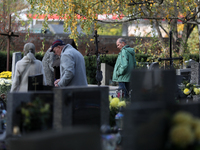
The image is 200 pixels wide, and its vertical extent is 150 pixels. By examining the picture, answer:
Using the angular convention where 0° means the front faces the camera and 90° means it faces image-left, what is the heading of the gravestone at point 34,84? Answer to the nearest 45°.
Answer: approximately 0°

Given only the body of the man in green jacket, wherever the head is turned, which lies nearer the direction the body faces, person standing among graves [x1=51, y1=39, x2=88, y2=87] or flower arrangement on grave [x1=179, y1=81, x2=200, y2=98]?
the person standing among graves

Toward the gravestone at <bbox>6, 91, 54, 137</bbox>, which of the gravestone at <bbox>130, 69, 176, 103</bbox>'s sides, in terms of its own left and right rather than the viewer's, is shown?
right

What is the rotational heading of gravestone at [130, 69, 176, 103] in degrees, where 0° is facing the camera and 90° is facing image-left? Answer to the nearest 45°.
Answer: approximately 0°

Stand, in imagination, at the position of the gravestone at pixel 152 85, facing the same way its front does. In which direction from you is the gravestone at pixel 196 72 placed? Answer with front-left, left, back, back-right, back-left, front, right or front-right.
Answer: back

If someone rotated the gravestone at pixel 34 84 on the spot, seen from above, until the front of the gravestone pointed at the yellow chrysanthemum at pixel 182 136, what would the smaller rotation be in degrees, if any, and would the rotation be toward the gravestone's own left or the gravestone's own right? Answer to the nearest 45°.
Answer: approximately 45° to the gravestone's own left

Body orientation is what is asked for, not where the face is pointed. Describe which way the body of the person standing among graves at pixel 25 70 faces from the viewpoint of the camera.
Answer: away from the camera

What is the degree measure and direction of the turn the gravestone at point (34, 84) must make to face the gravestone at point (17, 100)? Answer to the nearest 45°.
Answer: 0° — it already faces it

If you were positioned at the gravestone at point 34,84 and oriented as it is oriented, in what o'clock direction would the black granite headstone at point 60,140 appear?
The black granite headstone is roughly at 12 o'clock from the gravestone.

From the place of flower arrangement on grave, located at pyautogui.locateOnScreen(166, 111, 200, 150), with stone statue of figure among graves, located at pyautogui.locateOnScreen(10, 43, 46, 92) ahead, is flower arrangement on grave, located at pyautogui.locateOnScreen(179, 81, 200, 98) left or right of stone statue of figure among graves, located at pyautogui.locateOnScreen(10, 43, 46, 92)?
right

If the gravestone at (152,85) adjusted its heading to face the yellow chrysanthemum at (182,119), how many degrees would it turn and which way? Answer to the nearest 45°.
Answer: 0° — it already faces it

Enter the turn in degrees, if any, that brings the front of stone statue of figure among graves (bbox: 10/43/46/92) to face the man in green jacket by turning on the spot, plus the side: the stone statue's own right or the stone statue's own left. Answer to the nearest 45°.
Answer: approximately 45° to the stone statue's own right
